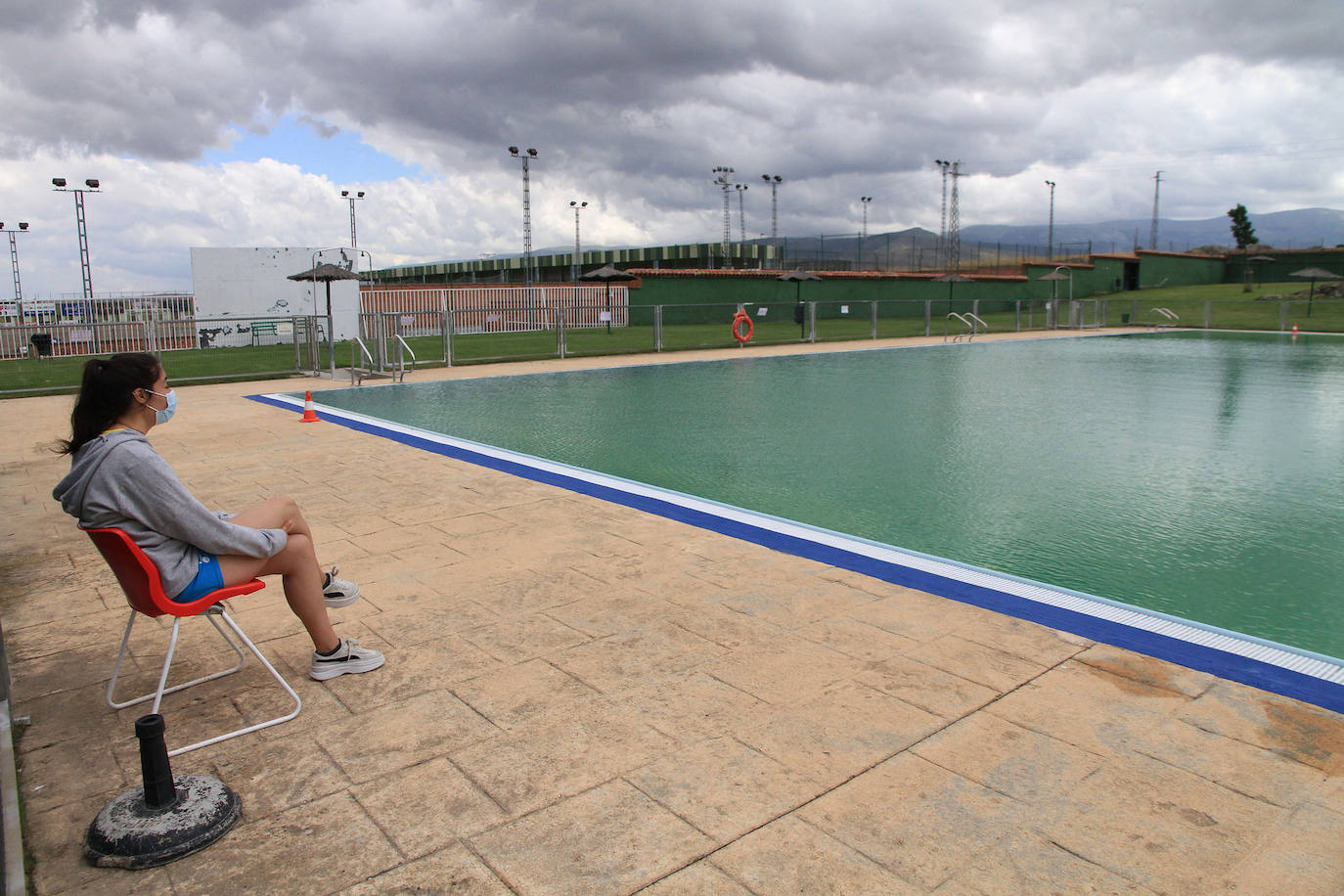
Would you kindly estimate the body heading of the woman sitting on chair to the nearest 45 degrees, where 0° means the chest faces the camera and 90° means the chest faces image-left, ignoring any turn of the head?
approximately 270°

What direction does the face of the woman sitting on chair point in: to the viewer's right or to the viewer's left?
to the viewer's right

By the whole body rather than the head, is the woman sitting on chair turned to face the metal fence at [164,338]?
no

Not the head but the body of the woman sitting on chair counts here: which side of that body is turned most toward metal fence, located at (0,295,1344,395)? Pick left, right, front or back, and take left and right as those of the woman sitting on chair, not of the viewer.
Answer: left

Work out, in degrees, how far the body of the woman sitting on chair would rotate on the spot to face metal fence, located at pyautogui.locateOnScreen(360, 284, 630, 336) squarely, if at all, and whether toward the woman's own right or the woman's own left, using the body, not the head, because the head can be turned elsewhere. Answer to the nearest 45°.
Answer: approximately 90° to the woman's own left

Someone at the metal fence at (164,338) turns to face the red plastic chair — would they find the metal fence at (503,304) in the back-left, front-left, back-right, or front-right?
back-left
